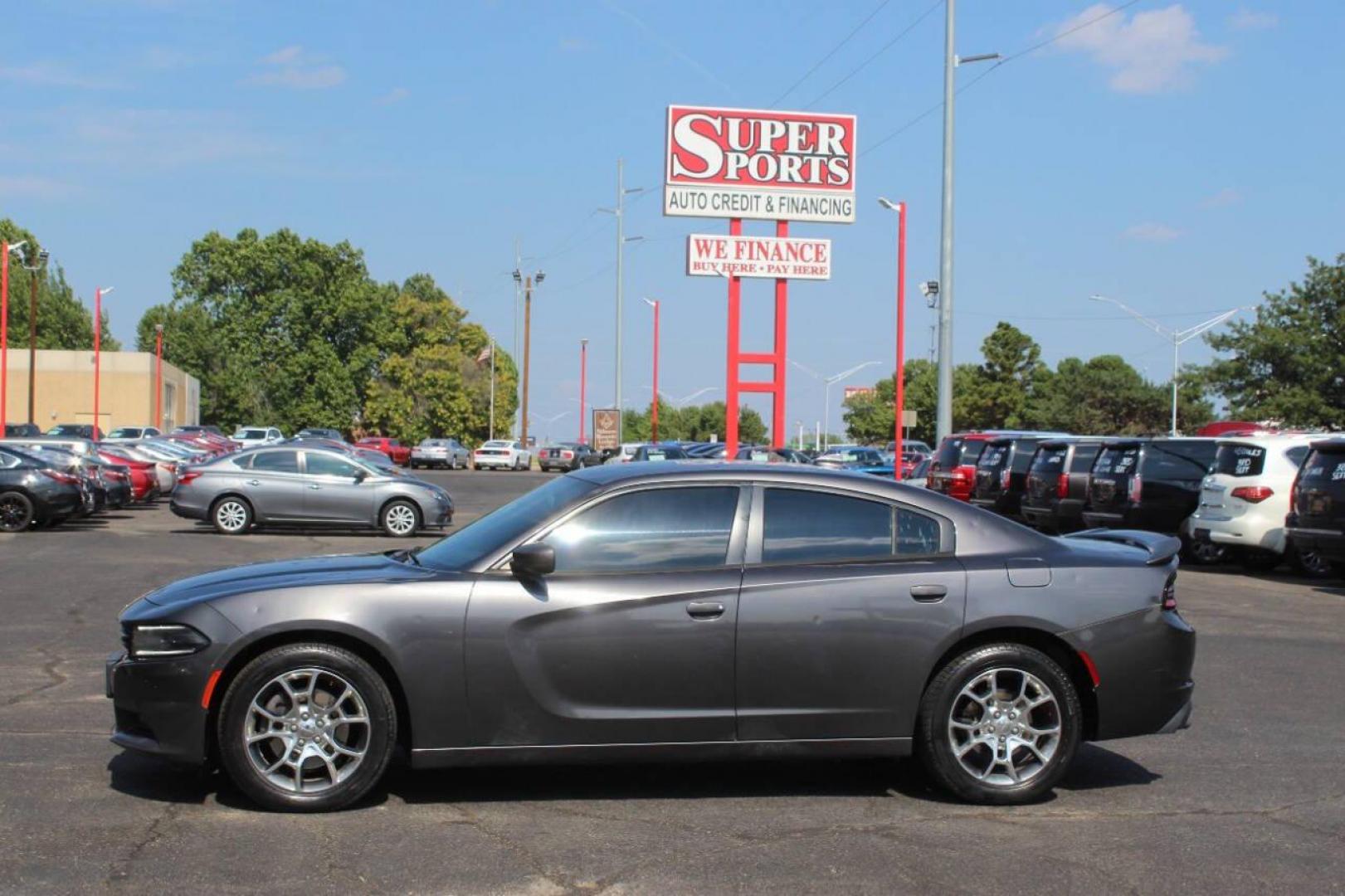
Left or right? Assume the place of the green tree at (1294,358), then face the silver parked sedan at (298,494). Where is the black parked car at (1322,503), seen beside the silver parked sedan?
left

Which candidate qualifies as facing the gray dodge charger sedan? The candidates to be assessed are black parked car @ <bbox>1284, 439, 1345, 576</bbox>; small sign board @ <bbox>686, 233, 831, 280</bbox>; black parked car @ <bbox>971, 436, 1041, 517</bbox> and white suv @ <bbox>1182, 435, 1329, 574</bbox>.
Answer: the small sign board

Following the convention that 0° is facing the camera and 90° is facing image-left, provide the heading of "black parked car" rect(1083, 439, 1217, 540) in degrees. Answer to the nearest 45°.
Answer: approximately 225°

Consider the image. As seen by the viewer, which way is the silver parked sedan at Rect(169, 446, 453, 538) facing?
to the viewer's right

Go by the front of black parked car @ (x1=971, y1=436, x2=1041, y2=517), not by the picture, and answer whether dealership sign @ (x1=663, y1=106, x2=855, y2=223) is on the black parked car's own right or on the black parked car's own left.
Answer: on the black parked car's own left

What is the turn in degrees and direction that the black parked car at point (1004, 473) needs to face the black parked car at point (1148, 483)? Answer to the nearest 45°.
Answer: approximately 90° to its right

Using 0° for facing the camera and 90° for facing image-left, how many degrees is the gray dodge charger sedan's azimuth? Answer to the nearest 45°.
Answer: approximately 90°
